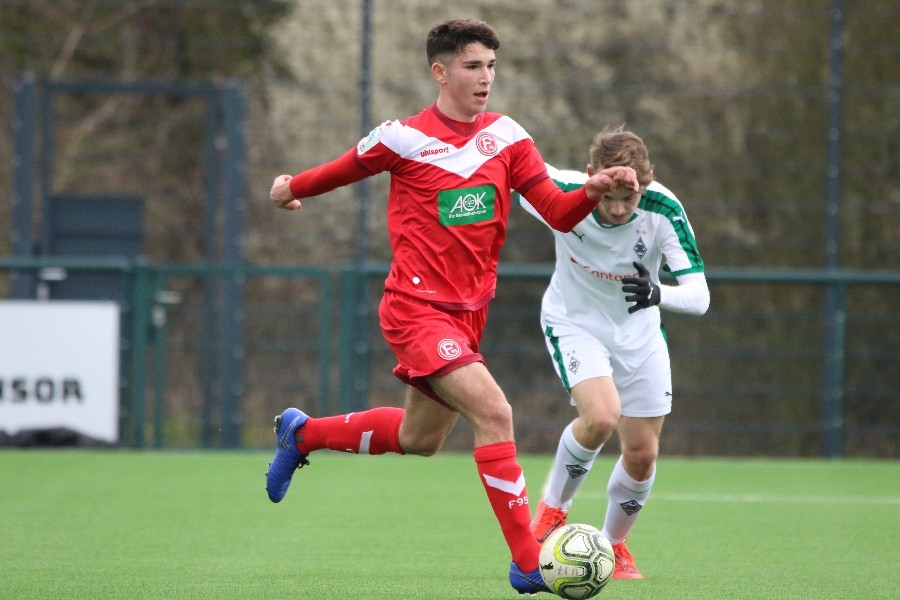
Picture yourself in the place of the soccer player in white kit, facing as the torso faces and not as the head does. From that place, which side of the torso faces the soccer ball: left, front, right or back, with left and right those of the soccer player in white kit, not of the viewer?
front

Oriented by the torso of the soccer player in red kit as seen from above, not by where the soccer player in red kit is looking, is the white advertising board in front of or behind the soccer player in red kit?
behind

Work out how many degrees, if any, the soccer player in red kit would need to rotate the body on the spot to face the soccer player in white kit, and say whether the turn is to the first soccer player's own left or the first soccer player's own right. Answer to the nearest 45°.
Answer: approximately 90° to the first soccer player's own left

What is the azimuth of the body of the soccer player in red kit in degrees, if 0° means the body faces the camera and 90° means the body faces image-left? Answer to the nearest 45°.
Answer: approximately 315°

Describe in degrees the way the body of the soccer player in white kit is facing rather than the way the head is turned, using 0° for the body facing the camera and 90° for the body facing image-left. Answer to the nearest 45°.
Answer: approximately 0°

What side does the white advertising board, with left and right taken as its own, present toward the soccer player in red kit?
front

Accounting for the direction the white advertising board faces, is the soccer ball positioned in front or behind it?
in front

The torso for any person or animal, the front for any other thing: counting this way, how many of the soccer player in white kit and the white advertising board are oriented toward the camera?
2

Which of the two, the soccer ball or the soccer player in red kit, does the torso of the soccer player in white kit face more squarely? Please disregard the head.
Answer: the soccer ball

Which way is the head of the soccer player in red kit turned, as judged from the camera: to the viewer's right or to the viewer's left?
to the viewer's right
